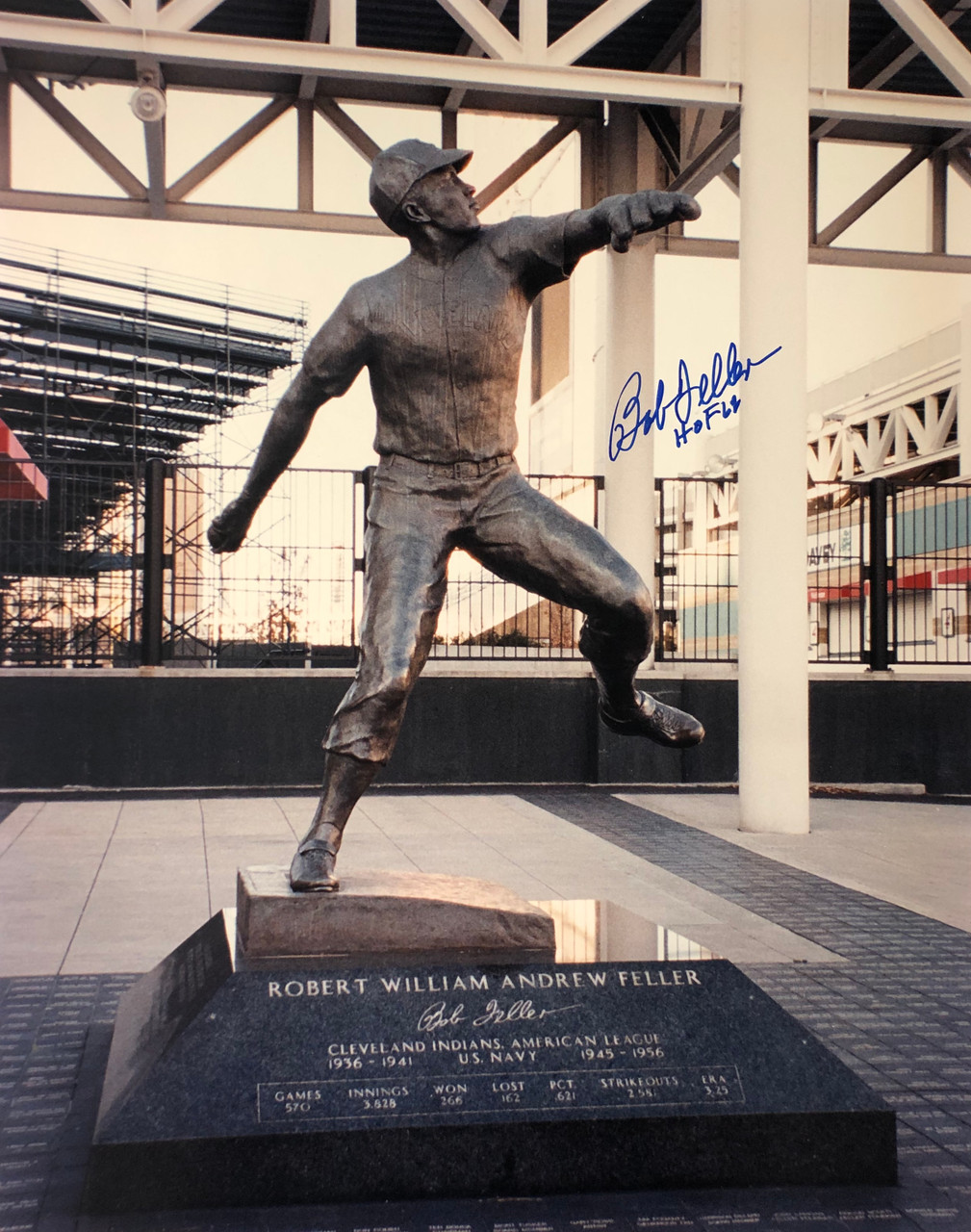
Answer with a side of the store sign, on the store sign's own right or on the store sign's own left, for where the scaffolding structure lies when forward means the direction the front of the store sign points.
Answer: on the store sign's own right

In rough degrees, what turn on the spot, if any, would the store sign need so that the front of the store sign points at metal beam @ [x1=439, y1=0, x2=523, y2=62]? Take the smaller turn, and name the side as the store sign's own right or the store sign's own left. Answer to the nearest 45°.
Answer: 0° — it already faces it

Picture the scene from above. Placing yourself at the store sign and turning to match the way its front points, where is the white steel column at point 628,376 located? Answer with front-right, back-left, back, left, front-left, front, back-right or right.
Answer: front

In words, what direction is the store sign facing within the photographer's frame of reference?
facing the viewer and to the left of the viewer

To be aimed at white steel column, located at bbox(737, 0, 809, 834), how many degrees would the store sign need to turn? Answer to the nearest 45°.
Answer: approximately 45° to its left

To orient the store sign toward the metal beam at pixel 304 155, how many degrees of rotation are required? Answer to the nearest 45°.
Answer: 0° — it already faces it

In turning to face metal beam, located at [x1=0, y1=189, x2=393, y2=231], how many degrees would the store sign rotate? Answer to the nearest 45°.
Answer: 0° — it already faces it

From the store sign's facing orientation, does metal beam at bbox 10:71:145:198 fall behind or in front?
in front
